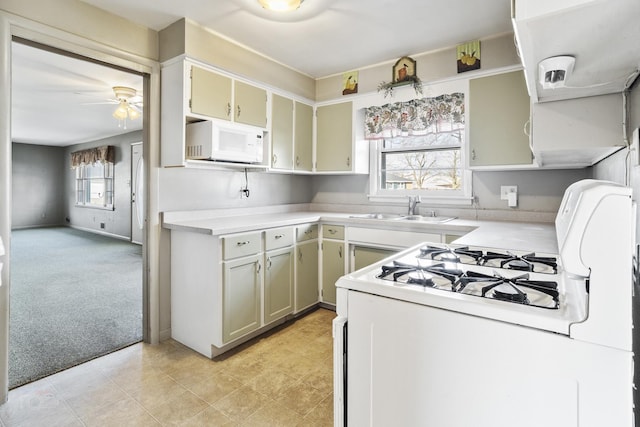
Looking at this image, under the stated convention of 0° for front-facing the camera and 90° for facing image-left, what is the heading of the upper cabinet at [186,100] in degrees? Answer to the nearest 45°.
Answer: approximately 315°

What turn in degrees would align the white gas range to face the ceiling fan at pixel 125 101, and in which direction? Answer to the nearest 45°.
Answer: approximately 45° to its right

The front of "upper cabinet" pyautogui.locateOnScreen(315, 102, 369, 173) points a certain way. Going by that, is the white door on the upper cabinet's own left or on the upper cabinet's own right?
on the upper cabinet's own right

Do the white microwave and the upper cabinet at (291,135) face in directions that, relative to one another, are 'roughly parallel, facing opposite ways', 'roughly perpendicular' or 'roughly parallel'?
roughly parallel

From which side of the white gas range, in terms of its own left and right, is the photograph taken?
left

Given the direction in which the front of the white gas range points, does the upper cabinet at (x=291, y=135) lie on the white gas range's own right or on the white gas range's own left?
on the white gas range's own right

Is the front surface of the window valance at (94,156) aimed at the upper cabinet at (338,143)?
no

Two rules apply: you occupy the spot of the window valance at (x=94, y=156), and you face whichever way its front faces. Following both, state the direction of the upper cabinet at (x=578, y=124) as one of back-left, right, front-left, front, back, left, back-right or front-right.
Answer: front-left

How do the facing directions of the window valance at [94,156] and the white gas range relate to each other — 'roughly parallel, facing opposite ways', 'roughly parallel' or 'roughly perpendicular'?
roughly perpendicular

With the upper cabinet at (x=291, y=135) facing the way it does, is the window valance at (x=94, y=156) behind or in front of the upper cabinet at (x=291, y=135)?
behind

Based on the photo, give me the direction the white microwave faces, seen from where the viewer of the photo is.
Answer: facing the viewer and to the right of the viewer

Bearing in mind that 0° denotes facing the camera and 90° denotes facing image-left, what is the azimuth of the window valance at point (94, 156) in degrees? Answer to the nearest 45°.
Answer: approximately 45°

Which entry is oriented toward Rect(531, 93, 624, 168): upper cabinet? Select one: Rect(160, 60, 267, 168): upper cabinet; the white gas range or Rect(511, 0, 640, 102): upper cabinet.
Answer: Rect(160, 60, 267, 168): upper cabinet

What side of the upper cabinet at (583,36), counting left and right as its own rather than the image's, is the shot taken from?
left

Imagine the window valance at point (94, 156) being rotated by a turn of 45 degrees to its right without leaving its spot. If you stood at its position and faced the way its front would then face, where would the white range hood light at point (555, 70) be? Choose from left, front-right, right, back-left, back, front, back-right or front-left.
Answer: left

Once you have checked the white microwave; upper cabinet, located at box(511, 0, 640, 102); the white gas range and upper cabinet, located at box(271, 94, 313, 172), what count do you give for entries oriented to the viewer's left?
2
